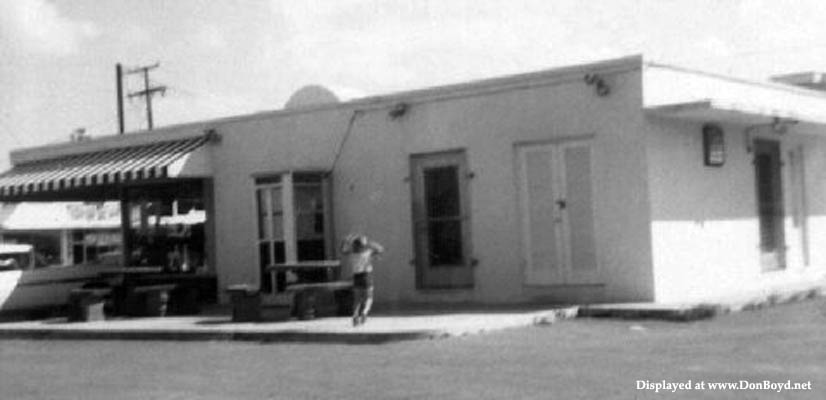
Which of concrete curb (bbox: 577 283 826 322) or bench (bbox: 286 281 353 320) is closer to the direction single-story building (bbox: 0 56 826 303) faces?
the bench

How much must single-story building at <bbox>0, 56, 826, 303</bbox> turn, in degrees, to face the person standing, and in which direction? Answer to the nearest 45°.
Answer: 0° — it already faces them

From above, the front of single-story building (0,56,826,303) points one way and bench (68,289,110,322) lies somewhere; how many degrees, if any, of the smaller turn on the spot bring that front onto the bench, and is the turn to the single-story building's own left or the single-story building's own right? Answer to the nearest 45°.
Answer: approximately 45° to the single-story building's own right

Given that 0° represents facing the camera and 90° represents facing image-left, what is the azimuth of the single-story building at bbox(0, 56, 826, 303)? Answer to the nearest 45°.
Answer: approximately 45°

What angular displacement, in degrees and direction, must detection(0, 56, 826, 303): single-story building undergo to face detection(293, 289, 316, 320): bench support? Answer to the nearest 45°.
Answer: approximately 45° to its right

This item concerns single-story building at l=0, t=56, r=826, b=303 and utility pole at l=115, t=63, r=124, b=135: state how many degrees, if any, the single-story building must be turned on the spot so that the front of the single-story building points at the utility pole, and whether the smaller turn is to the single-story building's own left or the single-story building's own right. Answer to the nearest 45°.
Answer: approximately 90° to the single-story building's own right

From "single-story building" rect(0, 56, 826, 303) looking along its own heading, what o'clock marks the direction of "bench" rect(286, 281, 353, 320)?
The bench is roughly at 1 o'clock from the single-story building.

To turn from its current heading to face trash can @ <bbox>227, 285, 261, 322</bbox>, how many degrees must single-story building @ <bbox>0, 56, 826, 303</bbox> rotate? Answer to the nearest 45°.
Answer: approximately 45° to its right
